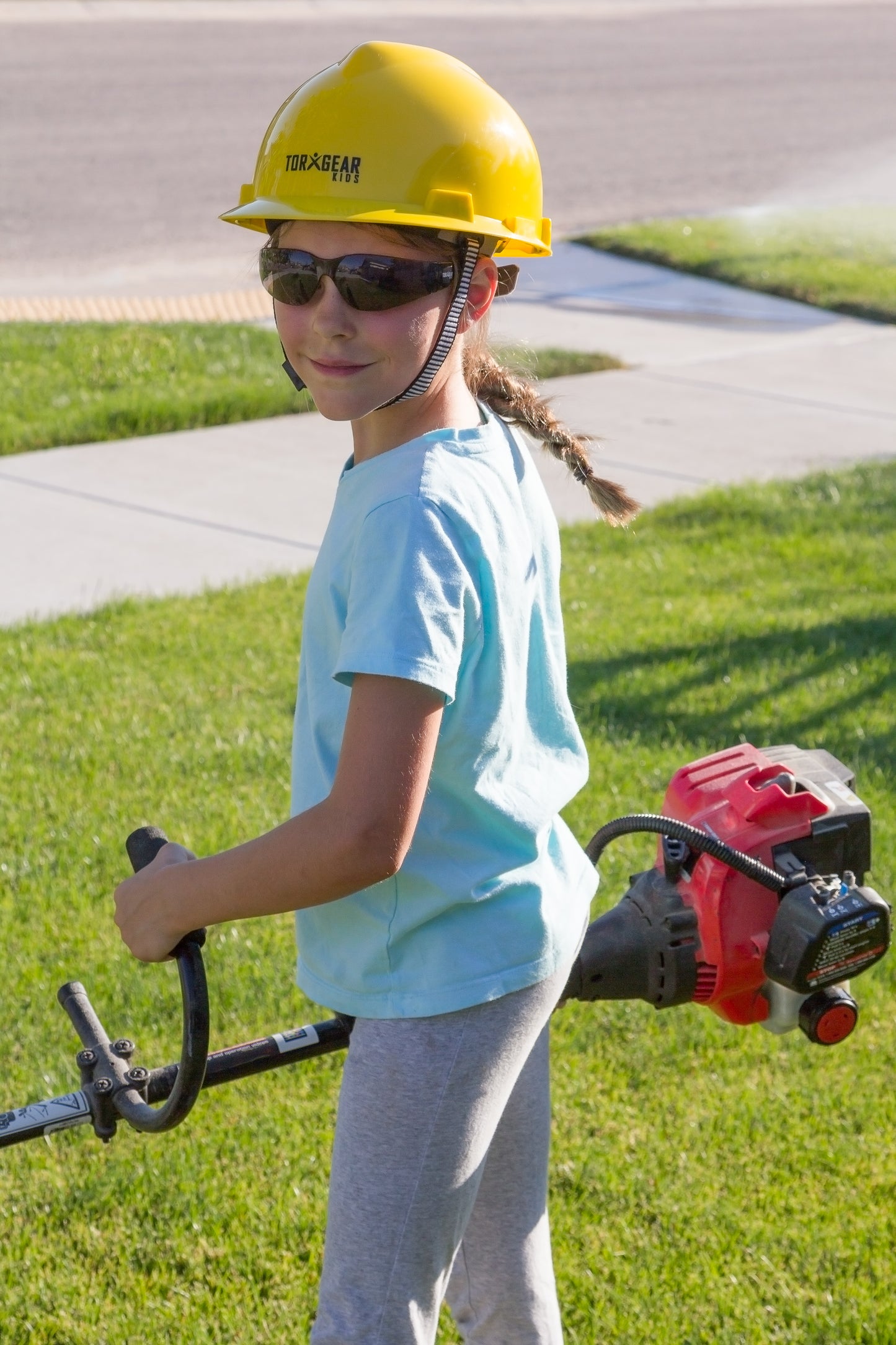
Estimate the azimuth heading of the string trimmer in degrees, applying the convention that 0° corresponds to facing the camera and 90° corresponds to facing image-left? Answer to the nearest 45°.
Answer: approximately 90°

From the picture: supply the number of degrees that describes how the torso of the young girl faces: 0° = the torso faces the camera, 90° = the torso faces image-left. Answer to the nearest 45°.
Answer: approximately 90°
